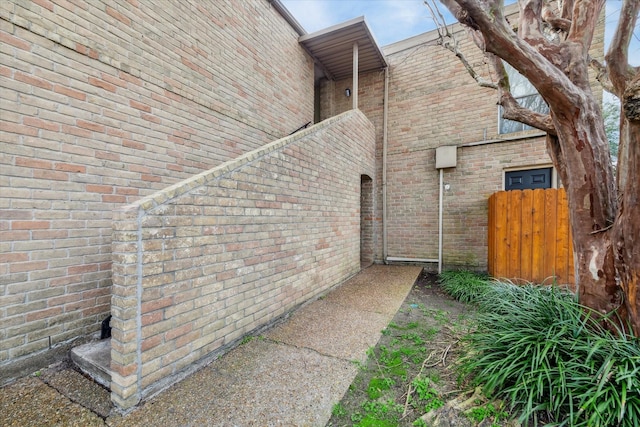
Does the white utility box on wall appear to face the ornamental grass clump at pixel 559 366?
yes

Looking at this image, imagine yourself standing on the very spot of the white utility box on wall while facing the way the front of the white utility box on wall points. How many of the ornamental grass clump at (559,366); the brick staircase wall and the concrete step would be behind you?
0

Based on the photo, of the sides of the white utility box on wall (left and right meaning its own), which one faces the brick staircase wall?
front

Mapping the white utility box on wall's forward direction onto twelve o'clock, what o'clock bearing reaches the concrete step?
The concrete step is roughly at 1 o'clock from the white utility box on wall.

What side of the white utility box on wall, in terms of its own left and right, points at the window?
left

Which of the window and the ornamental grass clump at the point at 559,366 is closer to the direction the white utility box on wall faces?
the ornamental grass clump

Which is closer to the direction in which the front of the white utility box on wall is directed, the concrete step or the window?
the concrete step

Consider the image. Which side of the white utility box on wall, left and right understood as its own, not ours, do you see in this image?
front
